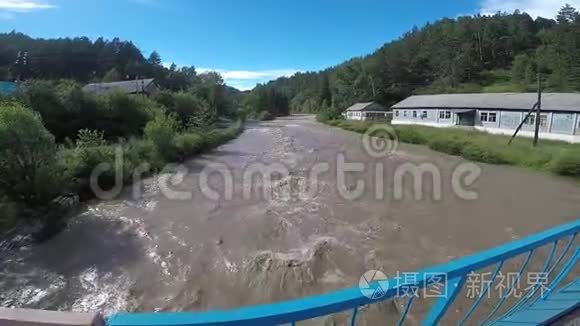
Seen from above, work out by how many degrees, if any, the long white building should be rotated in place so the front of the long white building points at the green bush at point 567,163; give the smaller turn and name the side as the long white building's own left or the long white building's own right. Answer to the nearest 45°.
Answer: approximately 45° to the long white building's own left

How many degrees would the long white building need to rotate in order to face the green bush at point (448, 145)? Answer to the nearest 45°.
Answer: approximately 45° to its left

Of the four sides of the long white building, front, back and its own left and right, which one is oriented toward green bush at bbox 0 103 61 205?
front

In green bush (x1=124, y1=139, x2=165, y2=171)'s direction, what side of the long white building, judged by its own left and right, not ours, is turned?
front

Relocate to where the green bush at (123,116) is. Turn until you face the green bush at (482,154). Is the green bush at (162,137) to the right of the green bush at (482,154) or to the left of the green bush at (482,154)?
right

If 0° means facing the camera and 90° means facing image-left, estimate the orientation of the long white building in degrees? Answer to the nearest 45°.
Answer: approximately 45°

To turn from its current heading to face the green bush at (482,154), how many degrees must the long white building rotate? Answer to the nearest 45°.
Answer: approximately 45° to its left

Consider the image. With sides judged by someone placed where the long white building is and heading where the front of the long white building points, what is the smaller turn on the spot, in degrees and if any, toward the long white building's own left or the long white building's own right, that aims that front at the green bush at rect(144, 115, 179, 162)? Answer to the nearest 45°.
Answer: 0° — it already faces it

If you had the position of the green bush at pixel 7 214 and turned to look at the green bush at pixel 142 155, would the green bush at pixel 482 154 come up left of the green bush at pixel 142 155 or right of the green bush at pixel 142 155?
right

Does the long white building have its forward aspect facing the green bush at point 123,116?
yes
